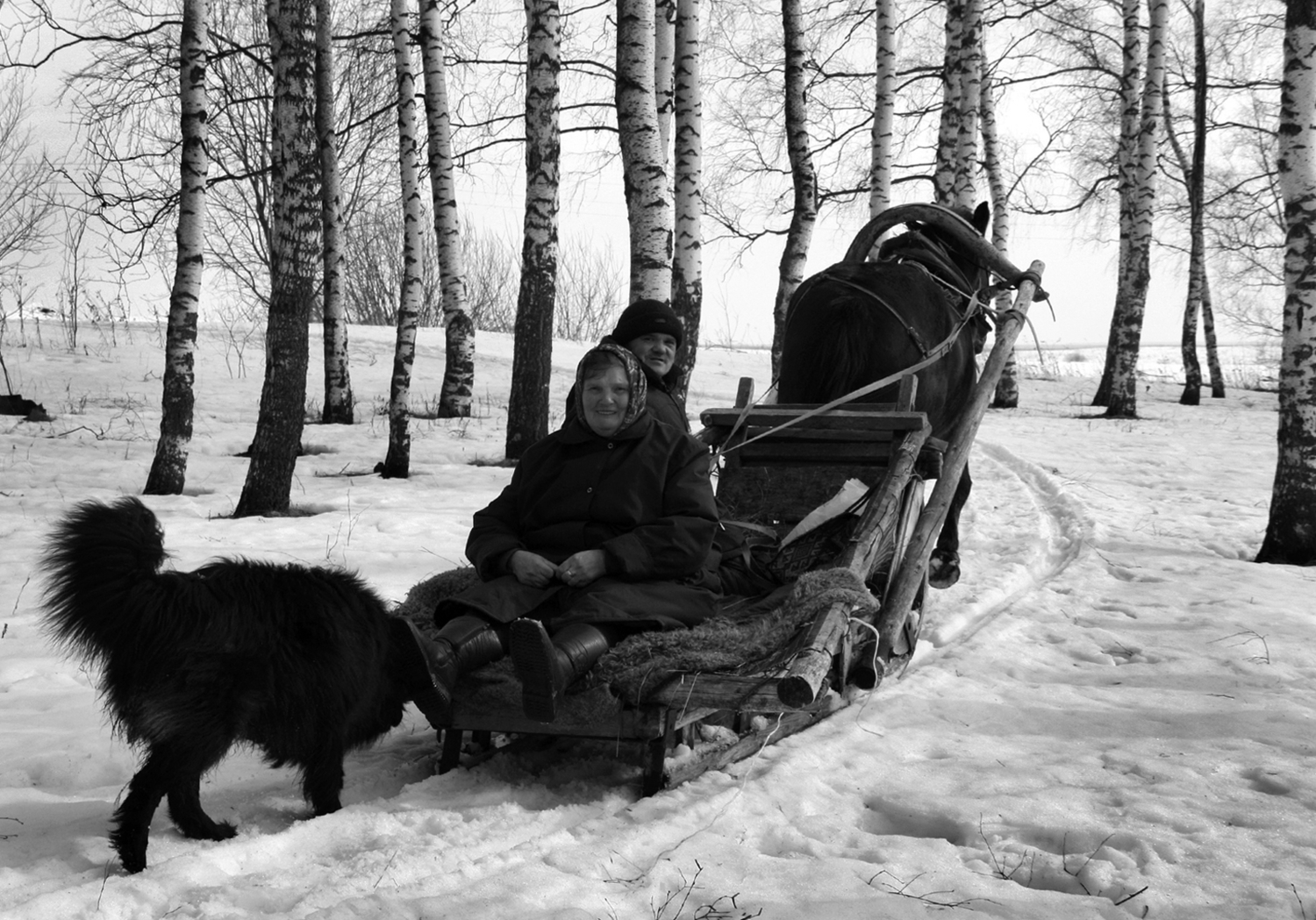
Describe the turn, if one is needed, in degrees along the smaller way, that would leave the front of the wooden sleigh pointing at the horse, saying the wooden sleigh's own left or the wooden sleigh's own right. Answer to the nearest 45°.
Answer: approximately 45° to the wooden sleigh's own left

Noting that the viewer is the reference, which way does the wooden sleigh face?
facing away from the viewer and to the right of the viewer

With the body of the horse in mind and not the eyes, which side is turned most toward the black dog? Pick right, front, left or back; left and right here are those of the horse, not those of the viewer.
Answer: back

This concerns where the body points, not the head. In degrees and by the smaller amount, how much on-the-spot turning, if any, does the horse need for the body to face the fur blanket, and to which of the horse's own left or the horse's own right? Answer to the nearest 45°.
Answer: approximately 135° to the horse's own right

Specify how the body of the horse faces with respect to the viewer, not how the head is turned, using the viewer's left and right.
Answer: facing away from the viewer and to the right of the viewer

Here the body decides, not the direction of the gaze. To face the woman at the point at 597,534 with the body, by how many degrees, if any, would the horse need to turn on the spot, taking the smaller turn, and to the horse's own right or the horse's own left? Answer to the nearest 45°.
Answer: approximately 180°

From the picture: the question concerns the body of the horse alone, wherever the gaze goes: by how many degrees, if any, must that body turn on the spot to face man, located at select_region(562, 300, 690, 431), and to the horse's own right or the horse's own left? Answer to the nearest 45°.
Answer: approximately 180°

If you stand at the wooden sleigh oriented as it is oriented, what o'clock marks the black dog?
The black dog is roughly at 6 o'clock from the wooden sleigh.

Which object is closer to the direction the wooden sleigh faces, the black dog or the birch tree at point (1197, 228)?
the birch tree
